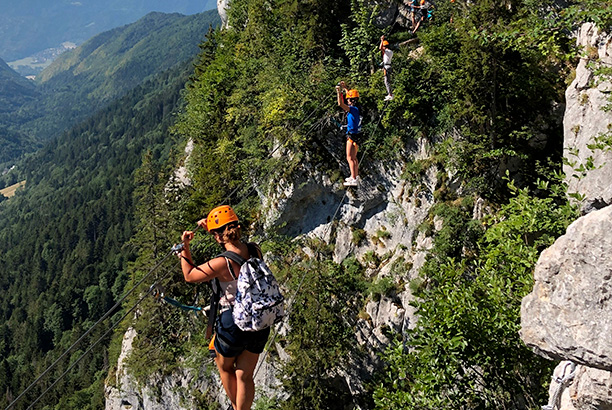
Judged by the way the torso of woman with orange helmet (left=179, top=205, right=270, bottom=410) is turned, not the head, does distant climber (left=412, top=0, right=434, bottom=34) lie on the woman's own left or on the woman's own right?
on the woman's own right

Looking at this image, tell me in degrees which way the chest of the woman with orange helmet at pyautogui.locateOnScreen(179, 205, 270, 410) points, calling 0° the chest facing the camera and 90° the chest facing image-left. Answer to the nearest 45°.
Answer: approximately 135°

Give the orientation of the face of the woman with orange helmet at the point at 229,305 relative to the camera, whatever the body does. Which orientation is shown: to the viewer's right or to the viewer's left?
to the viewer's left

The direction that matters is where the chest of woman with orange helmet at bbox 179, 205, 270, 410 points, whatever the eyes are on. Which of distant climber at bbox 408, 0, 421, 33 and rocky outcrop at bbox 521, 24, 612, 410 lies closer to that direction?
the distant climber

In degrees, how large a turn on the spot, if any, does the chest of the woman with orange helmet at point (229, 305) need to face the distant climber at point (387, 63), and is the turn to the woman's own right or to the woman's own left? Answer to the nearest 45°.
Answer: approximately 90° to the woman's own right

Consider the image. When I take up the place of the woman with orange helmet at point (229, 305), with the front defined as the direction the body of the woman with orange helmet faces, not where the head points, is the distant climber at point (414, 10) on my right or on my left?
on my right
